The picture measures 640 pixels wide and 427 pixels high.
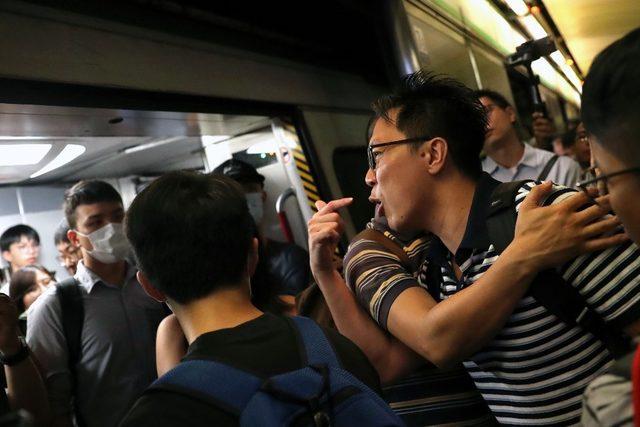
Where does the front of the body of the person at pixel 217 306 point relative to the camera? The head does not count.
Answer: away from the camera

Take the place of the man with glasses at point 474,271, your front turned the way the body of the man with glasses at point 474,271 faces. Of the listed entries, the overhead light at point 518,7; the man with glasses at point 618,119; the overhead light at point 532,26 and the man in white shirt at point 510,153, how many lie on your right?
3

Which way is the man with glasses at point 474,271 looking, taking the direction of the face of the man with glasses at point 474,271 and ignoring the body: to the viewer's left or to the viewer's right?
to the viewer's left

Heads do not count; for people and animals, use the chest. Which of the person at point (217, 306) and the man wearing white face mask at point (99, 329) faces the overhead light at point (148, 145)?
the person

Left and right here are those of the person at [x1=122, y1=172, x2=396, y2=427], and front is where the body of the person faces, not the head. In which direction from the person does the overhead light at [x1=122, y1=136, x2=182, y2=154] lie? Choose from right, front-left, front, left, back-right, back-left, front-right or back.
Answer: front

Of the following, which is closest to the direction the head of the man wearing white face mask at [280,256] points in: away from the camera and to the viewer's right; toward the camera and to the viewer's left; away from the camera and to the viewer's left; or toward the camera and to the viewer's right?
toward the camera and to the viewer's right

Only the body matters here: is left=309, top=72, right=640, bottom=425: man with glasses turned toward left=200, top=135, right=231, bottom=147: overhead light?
no

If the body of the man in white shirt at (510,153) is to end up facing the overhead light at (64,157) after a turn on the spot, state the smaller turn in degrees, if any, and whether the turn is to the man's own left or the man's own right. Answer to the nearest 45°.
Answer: approximately 45° to the man's own right

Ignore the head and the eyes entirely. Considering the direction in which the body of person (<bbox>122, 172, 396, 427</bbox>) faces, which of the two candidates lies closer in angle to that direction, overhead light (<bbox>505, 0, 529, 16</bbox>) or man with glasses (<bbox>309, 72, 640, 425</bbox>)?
the overhead light

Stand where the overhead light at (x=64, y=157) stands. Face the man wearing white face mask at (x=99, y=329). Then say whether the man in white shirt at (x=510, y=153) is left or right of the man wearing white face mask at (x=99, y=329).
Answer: left

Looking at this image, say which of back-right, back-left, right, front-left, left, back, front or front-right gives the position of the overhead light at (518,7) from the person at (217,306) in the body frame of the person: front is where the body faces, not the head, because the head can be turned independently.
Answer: front-right

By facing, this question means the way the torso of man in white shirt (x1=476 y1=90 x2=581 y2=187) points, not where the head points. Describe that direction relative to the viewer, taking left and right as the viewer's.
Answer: facing the viewer and to the left of the viewer

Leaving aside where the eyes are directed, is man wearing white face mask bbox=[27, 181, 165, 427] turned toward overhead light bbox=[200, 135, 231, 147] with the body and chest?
no

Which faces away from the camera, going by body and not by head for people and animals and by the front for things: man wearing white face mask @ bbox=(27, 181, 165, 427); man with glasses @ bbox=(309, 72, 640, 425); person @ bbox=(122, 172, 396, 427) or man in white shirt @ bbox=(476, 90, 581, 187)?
the person

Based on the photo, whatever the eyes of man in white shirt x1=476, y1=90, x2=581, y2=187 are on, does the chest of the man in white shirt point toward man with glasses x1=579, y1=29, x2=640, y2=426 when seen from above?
no

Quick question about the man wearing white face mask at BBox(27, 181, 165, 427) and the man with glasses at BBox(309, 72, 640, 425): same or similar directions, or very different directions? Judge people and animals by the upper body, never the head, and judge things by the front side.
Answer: very different directions

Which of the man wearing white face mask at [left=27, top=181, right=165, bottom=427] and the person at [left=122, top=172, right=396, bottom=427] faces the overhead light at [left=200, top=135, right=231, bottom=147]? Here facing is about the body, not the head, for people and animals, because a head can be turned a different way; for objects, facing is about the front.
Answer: the person

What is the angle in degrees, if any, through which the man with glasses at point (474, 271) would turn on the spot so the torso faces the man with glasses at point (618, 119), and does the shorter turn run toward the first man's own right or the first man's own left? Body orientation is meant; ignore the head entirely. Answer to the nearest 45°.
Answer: approximately 135° to the first man's own left

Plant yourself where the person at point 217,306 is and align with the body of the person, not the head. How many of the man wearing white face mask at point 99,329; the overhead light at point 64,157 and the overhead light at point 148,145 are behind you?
0

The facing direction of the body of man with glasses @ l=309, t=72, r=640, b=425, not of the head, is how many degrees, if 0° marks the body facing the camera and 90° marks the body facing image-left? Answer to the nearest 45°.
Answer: approximately 90°
